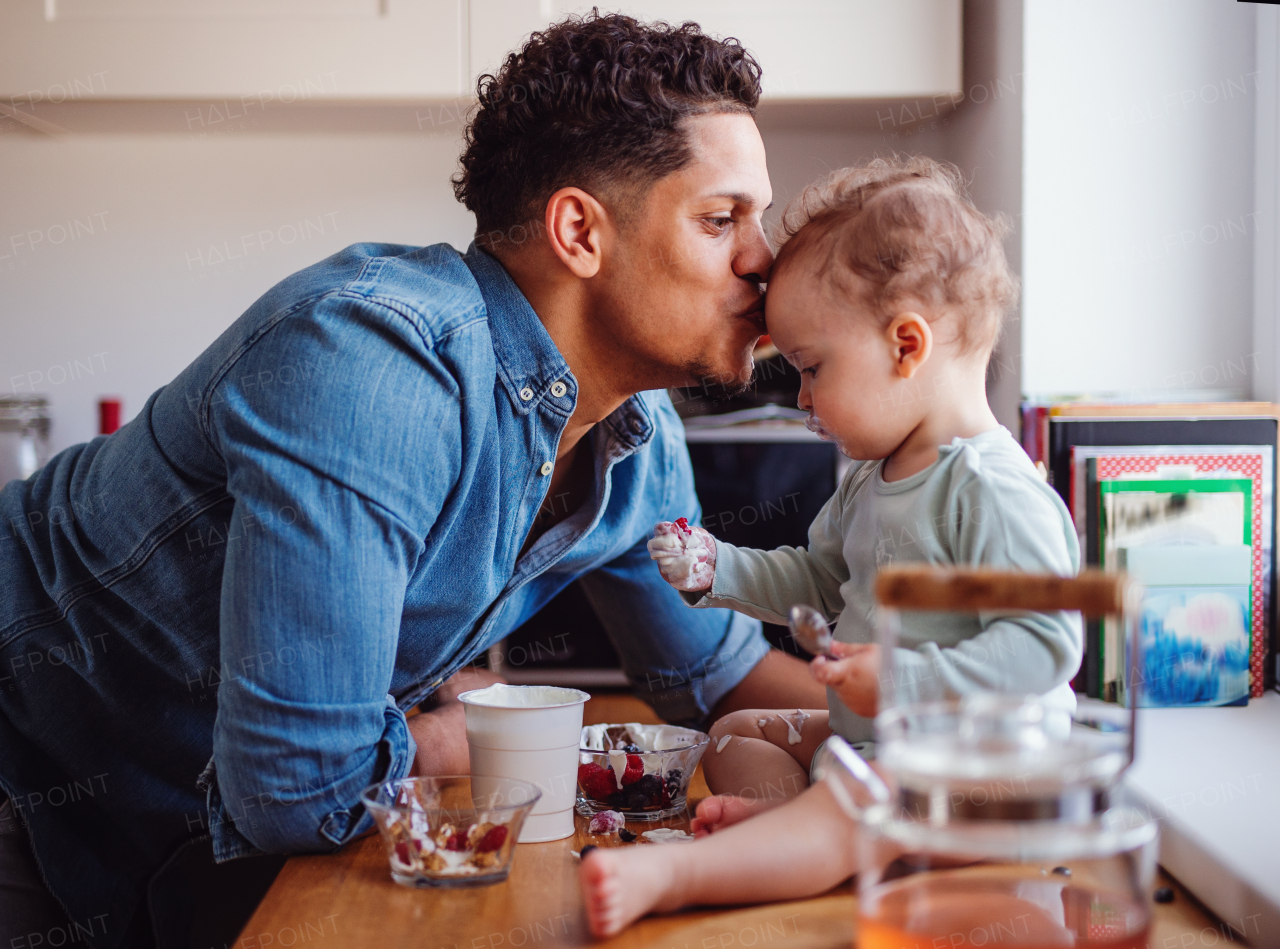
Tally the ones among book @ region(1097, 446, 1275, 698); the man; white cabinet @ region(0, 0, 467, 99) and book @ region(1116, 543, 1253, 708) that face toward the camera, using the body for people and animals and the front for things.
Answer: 3

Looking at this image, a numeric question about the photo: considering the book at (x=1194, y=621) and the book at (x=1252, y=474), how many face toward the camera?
2

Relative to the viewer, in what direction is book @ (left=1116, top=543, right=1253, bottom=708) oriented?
toward the camera

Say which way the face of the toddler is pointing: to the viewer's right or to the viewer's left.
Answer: to the viewer's left

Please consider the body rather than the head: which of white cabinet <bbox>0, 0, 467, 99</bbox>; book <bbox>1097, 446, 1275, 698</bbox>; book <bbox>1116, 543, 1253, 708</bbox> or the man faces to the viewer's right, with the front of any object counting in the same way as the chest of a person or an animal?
the man

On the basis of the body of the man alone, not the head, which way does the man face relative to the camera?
to the viewer's right

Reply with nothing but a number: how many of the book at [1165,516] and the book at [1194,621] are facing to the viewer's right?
0

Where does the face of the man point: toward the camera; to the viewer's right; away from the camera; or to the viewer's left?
to the viewer's right
